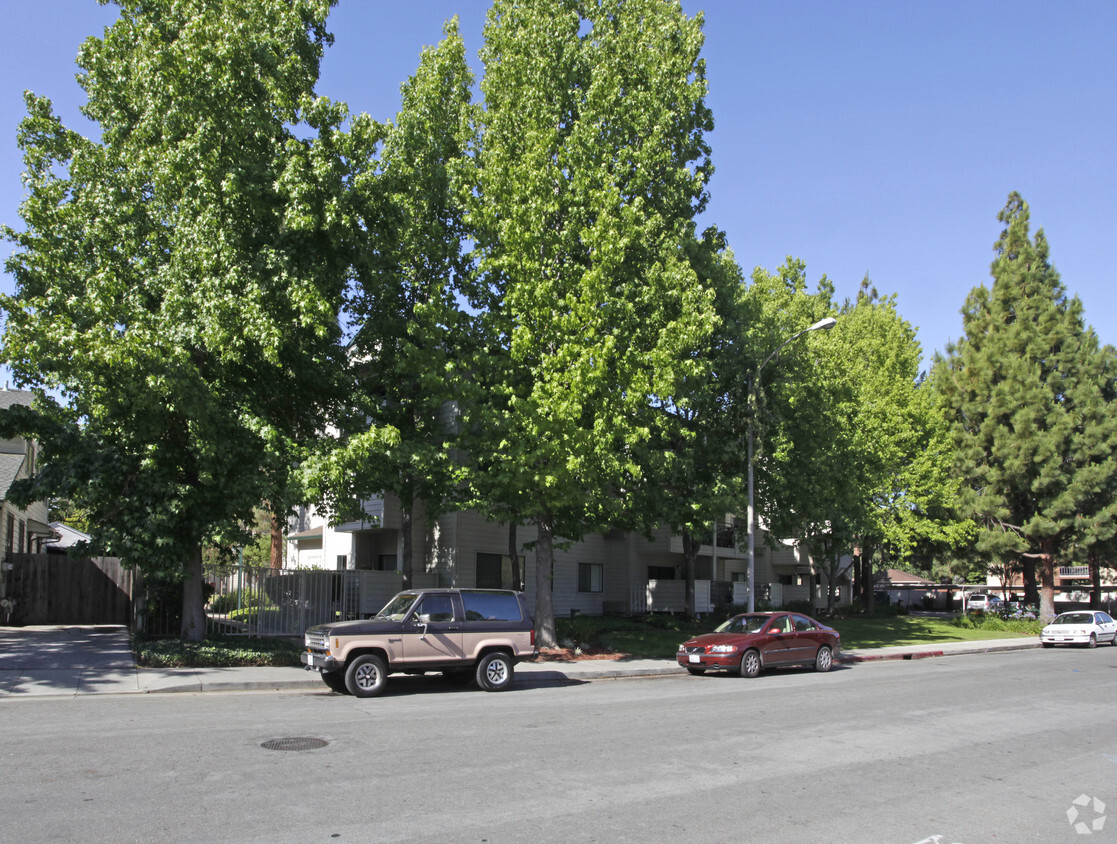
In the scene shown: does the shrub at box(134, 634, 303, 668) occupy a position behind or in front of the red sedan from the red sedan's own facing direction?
in front

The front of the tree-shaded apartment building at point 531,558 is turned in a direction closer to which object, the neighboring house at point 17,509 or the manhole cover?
the manhole cover

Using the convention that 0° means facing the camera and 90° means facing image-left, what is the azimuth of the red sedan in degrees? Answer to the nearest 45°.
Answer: approximately 45°

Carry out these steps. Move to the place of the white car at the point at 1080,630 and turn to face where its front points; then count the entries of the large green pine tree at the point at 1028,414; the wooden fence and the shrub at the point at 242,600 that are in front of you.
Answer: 2

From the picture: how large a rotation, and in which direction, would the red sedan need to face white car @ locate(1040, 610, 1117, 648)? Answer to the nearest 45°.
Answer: approximately 180°

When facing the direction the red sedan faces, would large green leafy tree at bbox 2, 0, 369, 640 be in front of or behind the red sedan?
in front

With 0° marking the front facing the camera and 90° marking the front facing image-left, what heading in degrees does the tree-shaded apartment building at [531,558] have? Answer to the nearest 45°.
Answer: approximately 0°

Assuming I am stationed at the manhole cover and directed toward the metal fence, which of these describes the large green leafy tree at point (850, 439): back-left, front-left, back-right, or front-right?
front-right

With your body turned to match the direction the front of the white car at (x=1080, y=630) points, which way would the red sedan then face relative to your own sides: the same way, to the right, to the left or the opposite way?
the same way

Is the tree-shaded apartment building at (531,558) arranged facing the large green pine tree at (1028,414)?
no

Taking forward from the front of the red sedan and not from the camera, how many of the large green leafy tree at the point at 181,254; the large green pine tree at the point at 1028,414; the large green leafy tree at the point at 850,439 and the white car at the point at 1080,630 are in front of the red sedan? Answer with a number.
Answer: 1

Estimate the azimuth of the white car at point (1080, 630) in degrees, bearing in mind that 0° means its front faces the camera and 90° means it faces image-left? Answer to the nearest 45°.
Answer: approximately 45°

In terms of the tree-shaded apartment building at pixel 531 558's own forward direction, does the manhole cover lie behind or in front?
in front

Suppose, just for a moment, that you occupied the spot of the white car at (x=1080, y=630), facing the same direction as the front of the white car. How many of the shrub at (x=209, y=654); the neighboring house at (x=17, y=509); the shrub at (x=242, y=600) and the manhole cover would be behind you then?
0

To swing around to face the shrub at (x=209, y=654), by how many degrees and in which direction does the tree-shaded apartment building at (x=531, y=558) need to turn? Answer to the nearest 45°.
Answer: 0° — it already faces it
